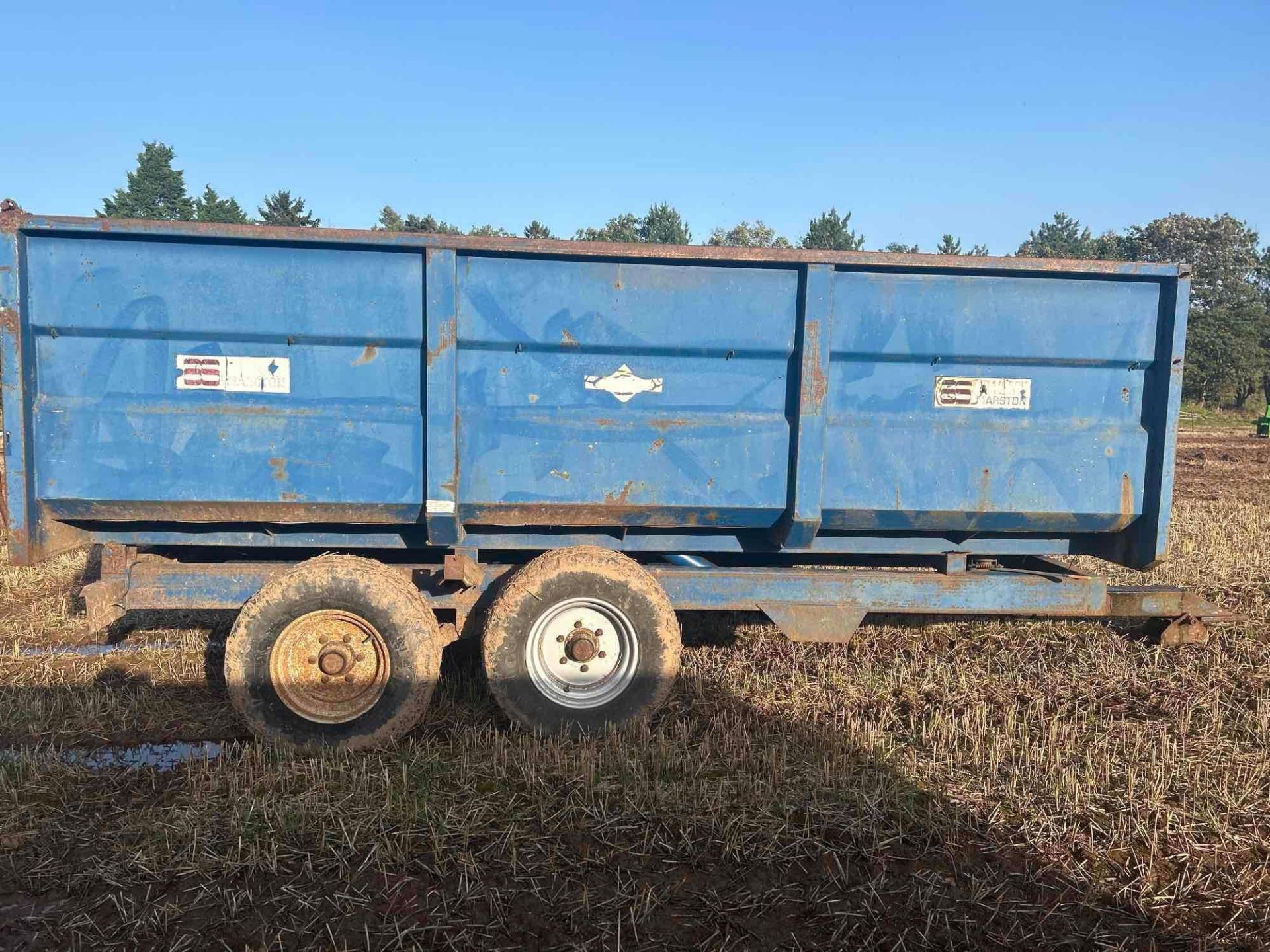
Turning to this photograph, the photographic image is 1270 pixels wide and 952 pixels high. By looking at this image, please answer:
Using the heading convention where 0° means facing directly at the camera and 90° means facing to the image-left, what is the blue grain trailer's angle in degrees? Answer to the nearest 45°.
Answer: approximately 270°
